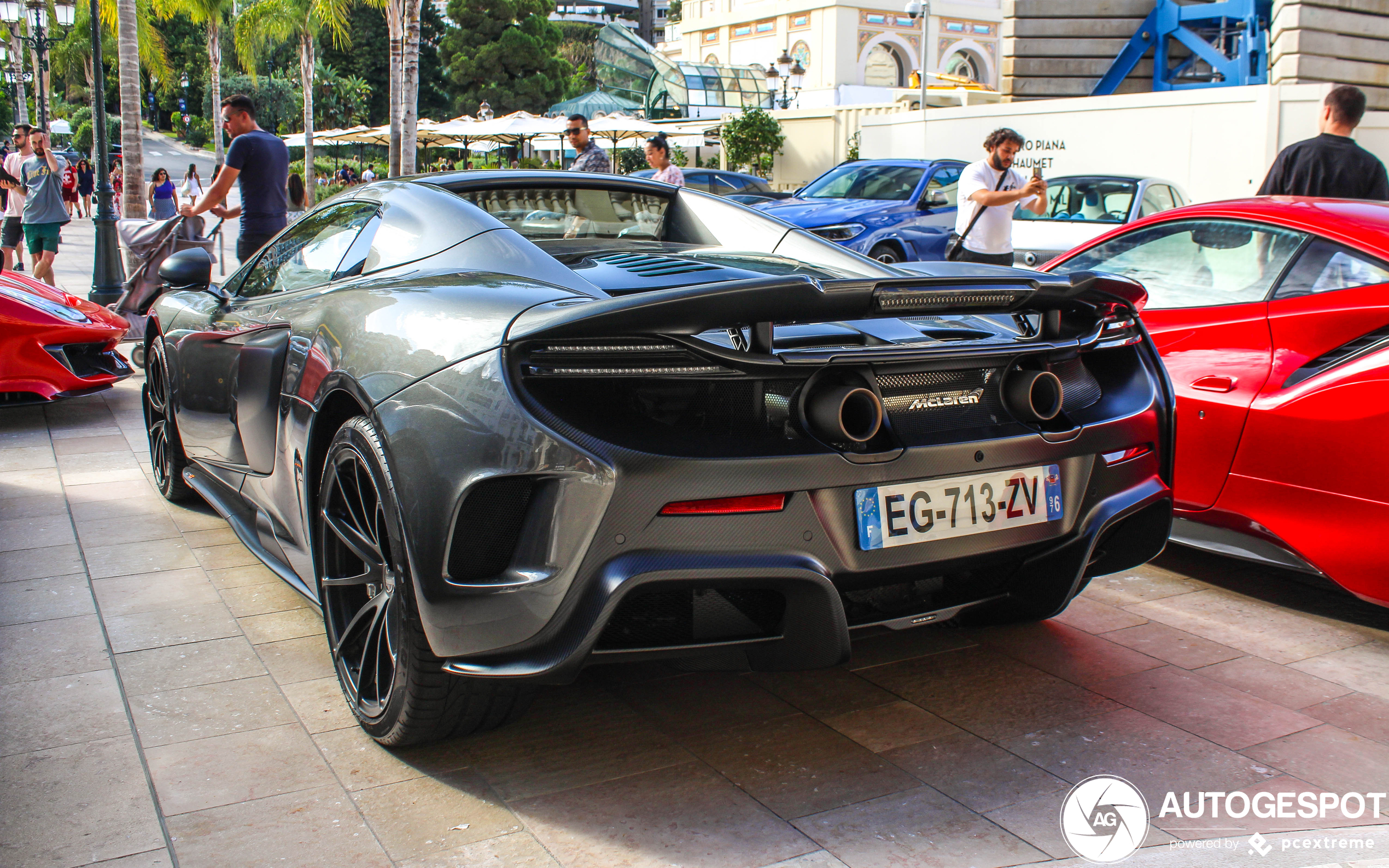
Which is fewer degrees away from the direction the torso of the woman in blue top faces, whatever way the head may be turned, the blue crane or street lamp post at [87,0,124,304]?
the street lamp post

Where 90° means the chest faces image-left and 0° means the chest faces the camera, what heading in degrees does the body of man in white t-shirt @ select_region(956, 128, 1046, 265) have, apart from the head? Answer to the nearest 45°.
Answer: approximately 315°

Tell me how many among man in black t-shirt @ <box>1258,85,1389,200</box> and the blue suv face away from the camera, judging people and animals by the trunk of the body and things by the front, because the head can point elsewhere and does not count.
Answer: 1

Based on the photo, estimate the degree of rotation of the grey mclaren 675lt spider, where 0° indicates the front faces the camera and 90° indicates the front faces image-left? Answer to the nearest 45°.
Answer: approximately 135°

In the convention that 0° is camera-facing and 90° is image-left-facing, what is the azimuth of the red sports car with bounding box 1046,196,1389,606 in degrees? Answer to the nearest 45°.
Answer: approximately 135°

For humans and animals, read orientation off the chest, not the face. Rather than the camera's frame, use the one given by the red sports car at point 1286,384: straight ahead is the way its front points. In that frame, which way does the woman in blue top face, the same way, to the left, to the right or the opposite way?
the opposite way

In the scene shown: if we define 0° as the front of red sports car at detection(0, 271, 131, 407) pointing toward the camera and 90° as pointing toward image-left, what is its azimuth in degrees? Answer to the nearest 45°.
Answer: approximately 315°

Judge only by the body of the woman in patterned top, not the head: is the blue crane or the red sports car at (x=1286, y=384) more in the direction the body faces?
the red sports car

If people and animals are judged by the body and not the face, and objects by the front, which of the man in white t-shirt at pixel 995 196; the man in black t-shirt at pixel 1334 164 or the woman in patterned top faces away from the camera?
the man in black t-shirt

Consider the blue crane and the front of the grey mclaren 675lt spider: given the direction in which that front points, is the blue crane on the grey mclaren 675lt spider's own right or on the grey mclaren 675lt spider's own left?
on the grey mclaren 675lt spider's own right
